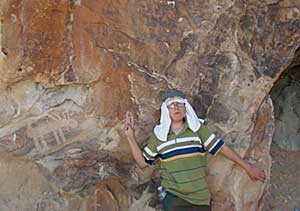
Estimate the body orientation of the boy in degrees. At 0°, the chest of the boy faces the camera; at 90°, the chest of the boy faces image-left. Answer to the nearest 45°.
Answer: approximately 0°
